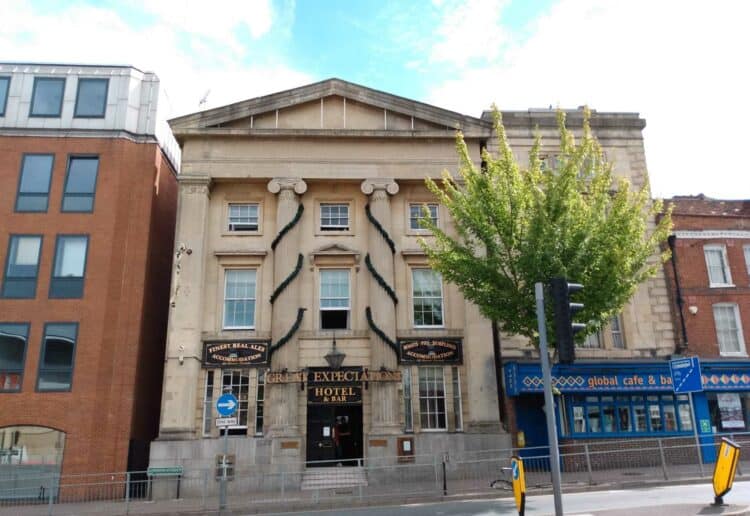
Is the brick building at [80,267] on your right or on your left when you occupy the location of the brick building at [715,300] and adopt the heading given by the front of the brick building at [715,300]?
on your right

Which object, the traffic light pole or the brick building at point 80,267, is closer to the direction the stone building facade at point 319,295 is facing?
the traffic light pole

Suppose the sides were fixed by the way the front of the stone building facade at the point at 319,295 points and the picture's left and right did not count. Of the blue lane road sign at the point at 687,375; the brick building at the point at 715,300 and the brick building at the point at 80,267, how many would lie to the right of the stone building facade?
1

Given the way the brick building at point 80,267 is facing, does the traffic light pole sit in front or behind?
in front

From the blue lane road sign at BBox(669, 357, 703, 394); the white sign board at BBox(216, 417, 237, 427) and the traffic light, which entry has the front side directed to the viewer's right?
the traffic light

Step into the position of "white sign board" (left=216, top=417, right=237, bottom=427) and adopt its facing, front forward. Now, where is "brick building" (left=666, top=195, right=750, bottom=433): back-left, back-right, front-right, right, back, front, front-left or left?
left

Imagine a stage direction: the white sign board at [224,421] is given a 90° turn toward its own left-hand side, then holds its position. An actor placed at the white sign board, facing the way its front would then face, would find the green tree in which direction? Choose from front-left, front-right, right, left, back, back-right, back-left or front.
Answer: front

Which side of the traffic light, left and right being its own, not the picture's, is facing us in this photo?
right

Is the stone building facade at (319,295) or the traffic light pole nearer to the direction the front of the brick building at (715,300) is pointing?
the traffic light pole

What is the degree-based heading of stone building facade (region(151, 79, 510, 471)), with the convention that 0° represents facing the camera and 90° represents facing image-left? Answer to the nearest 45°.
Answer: approximately 0°

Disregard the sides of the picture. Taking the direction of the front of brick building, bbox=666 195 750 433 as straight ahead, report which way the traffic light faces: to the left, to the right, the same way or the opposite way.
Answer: to the left

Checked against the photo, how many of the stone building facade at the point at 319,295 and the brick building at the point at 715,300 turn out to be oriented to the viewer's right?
0

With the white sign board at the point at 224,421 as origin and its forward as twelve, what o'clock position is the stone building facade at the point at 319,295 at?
The stone building facade is roughly at 7 o'clock from the white sign board.
